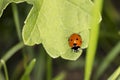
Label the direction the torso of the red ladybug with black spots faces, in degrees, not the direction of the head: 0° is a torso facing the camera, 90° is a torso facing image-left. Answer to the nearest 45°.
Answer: approximately 0°
